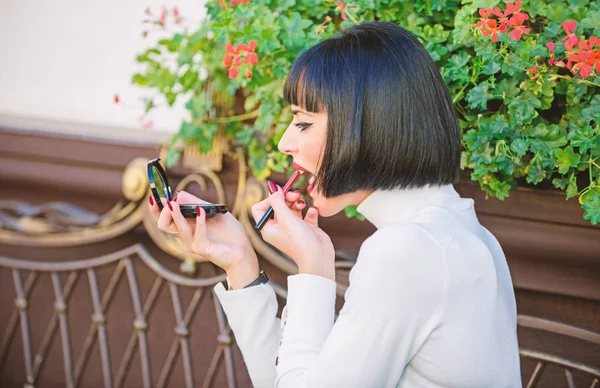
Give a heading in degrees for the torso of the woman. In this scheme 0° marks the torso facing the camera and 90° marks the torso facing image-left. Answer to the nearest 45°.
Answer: approximately 90°

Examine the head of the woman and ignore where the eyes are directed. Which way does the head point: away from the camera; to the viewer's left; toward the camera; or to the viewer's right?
to the viewer's left
